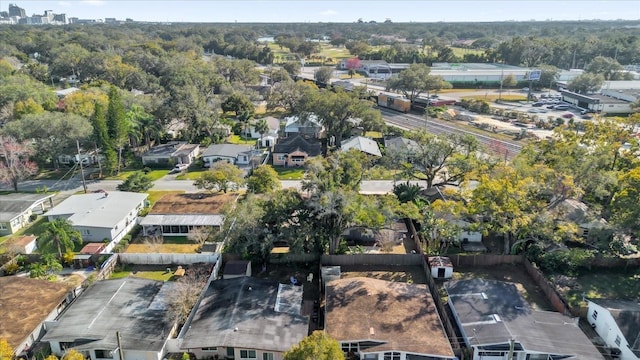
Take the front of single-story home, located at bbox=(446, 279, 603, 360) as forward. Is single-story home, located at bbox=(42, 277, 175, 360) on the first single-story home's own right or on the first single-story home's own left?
on the first single-story home's own right

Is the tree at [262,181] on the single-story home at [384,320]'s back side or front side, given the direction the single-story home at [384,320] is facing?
on the back side

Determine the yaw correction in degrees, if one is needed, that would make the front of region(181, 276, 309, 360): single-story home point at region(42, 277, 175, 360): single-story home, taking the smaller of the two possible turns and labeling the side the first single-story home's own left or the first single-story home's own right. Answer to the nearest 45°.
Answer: approximately 90° to the first single-story home's own right

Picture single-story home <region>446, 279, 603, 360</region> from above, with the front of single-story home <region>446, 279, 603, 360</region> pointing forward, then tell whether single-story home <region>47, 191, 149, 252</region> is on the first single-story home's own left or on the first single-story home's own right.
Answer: on the first single-story home's own right

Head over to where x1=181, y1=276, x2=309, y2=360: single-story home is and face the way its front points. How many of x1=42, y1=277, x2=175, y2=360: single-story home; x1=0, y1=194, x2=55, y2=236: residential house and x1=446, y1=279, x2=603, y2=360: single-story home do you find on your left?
1

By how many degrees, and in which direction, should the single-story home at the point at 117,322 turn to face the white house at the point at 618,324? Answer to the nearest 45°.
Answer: approximately 45° to its left

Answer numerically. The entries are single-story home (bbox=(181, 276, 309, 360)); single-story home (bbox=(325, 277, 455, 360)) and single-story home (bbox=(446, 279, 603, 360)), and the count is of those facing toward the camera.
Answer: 3

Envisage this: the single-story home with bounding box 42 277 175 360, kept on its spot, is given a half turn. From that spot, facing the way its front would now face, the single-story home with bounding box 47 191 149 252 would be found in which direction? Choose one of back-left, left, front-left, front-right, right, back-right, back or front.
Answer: front

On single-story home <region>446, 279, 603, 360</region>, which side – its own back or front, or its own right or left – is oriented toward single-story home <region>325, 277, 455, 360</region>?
right

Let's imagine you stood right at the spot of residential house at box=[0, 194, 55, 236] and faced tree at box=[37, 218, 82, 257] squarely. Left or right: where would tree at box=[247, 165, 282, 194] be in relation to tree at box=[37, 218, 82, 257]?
left

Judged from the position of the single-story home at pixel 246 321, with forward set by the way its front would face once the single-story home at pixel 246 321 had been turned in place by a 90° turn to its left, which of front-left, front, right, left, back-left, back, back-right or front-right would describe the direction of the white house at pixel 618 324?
front

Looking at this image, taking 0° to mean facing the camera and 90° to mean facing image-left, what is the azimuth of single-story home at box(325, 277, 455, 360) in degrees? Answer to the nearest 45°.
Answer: approximately 0°

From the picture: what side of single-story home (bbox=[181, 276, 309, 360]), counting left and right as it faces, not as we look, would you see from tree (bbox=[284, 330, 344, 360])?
front

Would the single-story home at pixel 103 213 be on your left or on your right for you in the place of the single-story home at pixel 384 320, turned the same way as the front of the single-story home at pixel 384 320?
on your right

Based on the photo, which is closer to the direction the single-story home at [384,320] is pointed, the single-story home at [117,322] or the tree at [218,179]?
the single-story home
